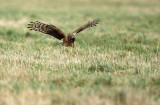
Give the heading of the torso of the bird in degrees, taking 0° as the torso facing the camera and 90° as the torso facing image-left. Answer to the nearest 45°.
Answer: approximately 315°
